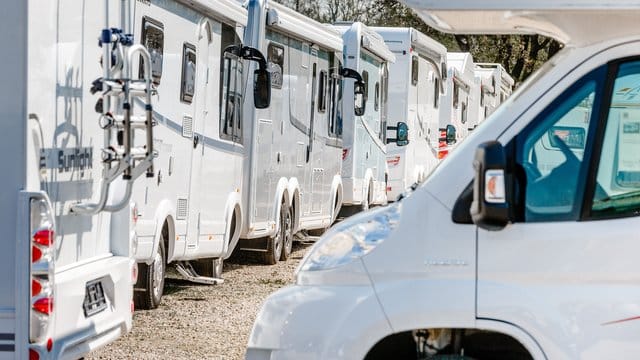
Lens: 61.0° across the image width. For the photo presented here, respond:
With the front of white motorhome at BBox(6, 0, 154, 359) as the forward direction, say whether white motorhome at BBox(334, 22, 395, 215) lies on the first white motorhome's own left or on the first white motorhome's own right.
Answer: on the first white motorhome's own right

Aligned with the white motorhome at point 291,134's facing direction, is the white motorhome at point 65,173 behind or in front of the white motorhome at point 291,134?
behind

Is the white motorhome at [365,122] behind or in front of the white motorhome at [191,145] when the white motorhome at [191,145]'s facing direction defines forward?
in front

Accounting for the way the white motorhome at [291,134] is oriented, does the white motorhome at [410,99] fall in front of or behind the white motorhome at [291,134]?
in front

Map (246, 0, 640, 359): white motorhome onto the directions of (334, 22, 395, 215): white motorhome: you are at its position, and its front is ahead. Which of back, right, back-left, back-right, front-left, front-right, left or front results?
back-right

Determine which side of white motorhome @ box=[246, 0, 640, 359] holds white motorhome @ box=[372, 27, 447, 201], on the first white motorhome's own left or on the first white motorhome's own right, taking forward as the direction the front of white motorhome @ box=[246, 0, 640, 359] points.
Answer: on the first white motorhome's own right

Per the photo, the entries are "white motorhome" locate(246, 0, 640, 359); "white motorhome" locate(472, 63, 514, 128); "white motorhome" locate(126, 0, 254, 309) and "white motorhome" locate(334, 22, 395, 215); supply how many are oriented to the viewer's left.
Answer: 1

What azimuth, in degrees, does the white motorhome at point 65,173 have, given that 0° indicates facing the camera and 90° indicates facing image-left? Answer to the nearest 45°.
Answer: approximately 135°

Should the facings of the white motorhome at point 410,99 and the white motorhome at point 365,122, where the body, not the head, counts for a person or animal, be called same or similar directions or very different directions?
same or similar directions

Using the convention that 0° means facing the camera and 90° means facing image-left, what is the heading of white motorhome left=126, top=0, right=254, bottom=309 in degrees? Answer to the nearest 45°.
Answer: approximately 225°

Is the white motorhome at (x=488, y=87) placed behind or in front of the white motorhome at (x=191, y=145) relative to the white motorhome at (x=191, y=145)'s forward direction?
in front

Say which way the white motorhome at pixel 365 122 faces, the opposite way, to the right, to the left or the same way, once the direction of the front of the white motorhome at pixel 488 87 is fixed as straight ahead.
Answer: the same way

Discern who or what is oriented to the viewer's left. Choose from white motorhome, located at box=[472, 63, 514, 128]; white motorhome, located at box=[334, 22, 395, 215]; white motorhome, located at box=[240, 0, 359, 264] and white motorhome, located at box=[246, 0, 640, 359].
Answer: white motorhome, located at box=[246, 0, 640, 359]

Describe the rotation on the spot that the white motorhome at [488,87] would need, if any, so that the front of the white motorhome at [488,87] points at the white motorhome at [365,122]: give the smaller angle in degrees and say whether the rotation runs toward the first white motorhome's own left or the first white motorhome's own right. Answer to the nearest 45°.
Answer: approximately 135° to the first white motorhome's own right
